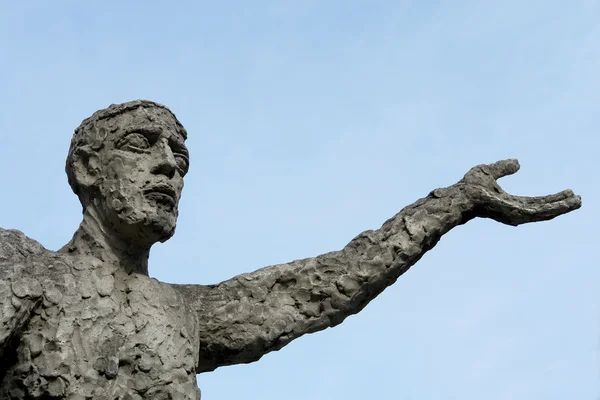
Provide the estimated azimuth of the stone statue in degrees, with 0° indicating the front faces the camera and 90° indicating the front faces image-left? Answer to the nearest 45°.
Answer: approximately 315°
